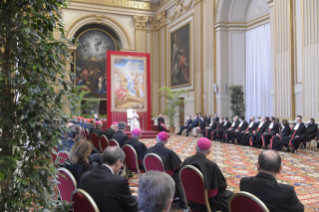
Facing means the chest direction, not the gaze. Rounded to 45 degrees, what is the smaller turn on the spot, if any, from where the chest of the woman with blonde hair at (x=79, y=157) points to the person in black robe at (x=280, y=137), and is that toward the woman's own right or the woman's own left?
0° — they already face them

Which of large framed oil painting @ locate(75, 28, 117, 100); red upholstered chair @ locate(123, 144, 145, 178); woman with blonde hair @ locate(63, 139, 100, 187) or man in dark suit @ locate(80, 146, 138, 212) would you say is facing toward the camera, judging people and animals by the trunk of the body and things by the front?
the large framed oil painting

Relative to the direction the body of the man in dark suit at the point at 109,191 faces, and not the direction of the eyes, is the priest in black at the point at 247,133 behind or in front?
in front

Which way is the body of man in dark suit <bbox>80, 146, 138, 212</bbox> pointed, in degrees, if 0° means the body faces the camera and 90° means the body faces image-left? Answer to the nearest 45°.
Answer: approximately 225°

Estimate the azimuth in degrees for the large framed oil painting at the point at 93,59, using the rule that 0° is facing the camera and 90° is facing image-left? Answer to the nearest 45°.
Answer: approximately 0°

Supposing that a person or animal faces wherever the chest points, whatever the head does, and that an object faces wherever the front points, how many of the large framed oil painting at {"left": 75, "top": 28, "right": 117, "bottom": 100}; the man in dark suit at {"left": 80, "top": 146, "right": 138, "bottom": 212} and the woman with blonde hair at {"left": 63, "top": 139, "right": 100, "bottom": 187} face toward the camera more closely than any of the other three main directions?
1

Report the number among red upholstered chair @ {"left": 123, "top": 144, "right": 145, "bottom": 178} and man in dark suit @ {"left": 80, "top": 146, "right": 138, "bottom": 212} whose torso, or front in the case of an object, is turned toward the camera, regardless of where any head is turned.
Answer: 0

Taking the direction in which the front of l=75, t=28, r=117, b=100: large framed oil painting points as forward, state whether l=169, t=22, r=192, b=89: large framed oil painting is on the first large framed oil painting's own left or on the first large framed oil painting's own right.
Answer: on the first large framed oil painting's own left

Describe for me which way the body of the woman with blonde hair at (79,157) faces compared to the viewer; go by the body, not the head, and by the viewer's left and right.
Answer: facing away from the viewer and to the right of the viewer

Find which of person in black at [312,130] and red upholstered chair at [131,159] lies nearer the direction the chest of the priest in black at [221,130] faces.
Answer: the red upholstered chair

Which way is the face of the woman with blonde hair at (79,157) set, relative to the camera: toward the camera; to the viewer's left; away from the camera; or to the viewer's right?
away from the camera
